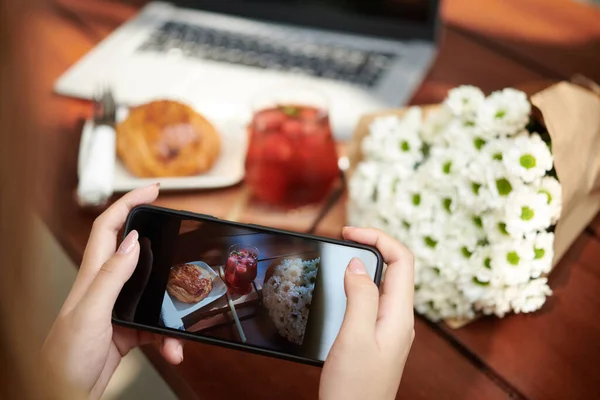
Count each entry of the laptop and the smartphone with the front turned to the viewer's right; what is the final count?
0

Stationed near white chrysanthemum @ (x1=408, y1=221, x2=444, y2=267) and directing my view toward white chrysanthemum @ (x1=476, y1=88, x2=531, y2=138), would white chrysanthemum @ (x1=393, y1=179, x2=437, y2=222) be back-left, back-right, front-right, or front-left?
front-left

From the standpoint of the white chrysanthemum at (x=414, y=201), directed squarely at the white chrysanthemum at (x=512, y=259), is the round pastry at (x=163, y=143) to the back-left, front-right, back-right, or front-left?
back-right

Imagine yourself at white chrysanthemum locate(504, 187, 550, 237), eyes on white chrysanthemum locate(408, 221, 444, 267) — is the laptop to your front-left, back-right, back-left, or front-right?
front-right

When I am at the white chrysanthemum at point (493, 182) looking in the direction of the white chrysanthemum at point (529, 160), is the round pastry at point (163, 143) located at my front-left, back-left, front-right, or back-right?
back-left

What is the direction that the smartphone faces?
toward the camera

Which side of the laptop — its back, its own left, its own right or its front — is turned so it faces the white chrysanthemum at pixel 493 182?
left

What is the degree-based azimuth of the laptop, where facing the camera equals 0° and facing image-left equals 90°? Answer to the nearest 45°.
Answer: approximately 45°
